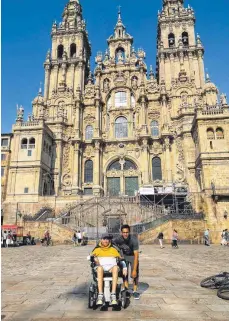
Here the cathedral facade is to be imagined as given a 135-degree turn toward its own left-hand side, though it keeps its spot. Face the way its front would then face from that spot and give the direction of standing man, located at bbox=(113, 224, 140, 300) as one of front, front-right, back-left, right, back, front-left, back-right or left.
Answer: back-right

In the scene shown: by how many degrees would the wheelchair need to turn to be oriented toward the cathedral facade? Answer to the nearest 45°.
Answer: approximately 180°

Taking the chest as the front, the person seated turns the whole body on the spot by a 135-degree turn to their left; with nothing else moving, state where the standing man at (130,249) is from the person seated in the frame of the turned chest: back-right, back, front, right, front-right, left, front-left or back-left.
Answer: front

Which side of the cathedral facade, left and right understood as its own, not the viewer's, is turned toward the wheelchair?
front

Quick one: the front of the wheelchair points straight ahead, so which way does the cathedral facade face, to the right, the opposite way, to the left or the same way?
the same way

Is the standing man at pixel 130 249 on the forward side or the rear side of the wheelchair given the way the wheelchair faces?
on the rear side

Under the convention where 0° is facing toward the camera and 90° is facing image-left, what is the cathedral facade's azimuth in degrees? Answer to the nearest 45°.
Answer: approximately 0°

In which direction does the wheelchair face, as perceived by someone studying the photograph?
facing the viewer

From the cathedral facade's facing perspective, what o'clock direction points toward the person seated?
The person seated is roughly at 12 o'clock from the cathedral facade.

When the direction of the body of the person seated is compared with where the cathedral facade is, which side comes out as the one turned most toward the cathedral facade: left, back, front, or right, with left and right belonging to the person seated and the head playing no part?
back

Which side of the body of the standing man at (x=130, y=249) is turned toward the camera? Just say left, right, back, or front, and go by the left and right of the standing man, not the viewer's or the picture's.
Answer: front

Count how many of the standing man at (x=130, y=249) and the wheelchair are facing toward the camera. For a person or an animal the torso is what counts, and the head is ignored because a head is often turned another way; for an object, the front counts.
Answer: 2
